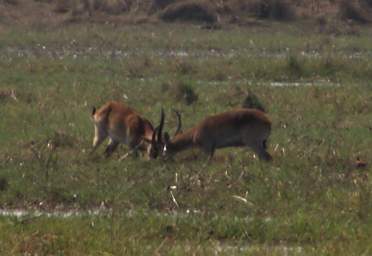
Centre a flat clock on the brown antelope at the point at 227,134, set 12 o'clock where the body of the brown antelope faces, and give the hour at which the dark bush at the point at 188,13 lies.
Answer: The dark bush is roughly at 3 o'clock from the brown antelope.

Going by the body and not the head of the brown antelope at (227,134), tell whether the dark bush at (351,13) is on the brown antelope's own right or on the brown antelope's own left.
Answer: on the brown antelope's own right

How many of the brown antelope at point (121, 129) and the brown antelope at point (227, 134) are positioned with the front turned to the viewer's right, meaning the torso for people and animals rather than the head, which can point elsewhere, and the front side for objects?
1

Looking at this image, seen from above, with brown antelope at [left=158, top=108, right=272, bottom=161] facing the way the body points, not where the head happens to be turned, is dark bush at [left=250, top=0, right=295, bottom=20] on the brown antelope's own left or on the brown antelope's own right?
on the brown antelope's own right

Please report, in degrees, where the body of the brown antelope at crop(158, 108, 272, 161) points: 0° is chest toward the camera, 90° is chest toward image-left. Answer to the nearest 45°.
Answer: approximately 90°

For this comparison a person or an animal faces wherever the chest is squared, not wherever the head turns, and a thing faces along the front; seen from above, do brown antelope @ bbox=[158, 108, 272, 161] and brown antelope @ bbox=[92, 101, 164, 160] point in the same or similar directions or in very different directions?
very different directions

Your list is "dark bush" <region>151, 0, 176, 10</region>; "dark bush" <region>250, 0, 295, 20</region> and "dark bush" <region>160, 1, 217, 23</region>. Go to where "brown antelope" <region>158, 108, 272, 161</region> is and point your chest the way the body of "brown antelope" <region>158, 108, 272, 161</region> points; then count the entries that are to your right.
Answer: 3

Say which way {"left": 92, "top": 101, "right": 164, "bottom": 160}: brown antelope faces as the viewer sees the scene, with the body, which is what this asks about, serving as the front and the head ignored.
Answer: to the viewer's right

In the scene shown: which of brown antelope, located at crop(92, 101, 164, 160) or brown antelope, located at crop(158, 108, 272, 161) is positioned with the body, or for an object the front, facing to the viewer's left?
brown antelope, located at crop(158, 108, 272, 161)
